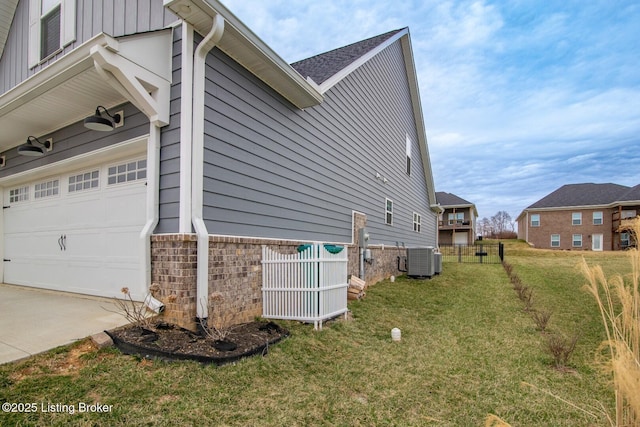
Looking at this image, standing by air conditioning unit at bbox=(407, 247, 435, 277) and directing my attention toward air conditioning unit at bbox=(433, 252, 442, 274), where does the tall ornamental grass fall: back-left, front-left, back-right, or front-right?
back-right

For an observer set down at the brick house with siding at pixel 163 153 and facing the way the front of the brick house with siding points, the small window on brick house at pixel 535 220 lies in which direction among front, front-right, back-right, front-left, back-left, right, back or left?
back

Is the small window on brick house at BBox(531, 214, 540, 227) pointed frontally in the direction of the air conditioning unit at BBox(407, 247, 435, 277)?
yes

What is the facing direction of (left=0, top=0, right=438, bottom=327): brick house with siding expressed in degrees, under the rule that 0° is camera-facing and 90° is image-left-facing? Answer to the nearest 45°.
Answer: approximately 45°
